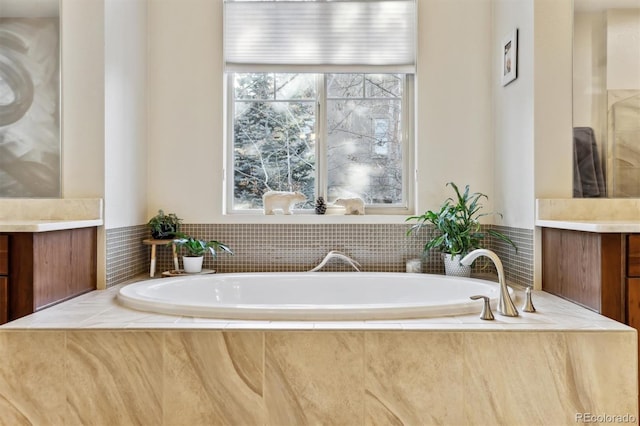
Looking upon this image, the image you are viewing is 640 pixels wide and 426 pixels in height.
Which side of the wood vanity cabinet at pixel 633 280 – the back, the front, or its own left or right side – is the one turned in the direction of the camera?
front

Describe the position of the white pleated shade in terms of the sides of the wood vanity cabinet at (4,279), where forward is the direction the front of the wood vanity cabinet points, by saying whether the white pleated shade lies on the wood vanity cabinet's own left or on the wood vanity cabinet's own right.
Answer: on the wood vanity cabinet's own left

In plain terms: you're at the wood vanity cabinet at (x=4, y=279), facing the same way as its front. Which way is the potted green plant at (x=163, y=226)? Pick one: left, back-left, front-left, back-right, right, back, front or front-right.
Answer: back-left

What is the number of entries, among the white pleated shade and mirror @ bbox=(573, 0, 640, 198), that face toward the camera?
2

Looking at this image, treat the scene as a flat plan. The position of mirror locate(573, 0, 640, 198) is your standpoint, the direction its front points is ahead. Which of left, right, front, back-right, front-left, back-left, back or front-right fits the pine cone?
right

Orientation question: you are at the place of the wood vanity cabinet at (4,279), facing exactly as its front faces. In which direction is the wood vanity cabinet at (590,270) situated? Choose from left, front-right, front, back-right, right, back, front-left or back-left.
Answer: front-left

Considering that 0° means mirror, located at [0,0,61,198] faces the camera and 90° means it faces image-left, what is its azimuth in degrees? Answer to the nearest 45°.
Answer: approximately 0°

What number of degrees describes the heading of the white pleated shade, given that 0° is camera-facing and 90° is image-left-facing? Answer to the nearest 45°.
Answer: approximately 0°

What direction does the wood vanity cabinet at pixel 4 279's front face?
toward the camera
